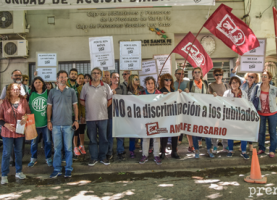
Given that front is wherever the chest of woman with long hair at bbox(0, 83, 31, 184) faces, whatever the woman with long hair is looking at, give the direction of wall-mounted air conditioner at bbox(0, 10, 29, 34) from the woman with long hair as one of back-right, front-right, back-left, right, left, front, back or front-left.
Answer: back-left

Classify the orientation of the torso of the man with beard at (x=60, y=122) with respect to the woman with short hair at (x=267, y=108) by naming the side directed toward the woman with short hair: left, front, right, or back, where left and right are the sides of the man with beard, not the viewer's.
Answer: left

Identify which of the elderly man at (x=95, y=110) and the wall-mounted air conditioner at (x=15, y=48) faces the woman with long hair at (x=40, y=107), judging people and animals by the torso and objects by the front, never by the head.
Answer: the wall-mounted air conditioner

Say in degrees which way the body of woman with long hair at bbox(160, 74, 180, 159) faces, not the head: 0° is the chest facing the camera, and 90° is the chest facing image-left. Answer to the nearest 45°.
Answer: approximately 0°

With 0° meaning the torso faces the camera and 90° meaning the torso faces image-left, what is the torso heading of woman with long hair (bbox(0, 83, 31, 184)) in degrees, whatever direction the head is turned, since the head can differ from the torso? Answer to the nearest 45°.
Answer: approximately 315°

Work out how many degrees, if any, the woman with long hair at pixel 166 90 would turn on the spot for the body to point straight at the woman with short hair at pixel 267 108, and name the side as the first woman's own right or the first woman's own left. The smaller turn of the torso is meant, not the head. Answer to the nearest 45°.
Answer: approximately 90° to the first woman's own left

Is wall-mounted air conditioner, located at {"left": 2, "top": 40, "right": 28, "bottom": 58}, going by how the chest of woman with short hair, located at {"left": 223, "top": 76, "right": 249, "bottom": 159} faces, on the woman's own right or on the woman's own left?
on the woman's own right

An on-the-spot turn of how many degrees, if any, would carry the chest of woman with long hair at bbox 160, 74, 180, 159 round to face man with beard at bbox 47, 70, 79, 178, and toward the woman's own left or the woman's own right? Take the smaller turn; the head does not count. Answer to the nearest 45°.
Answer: approximately 45° to the woman's own right
